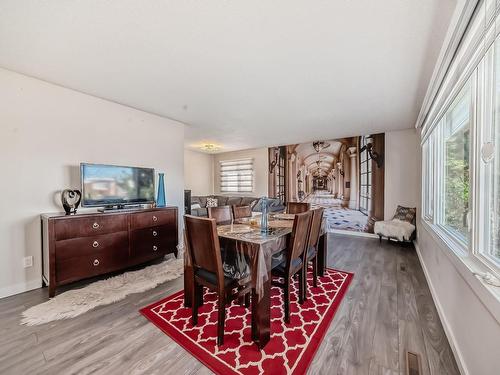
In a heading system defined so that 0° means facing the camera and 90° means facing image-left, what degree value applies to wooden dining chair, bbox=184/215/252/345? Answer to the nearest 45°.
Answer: approximately 225°

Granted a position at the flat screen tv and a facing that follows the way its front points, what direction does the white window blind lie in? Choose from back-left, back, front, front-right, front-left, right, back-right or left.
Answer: left

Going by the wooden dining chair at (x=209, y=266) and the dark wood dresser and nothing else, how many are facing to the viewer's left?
0

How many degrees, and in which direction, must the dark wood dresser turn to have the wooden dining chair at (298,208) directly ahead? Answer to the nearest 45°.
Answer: approximately 45° to its left

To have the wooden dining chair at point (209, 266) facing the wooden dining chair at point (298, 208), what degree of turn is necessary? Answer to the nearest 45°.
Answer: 0° — it already faces it

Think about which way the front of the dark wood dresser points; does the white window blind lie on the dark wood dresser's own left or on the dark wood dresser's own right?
on the dark wood dresser's own left

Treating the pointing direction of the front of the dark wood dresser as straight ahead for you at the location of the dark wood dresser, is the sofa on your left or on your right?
on your left

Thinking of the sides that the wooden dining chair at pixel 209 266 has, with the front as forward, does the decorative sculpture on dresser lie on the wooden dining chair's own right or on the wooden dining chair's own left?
on the wooden dining chair's own left

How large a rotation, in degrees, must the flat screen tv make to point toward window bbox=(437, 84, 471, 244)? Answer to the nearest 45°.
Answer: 0° — it already faces it

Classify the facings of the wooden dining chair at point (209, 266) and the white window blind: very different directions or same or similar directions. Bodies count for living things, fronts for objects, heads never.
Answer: very different directions

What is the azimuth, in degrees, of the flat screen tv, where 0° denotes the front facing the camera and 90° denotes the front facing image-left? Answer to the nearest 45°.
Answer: approximately 315°

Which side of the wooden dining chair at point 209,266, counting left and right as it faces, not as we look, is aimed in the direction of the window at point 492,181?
right

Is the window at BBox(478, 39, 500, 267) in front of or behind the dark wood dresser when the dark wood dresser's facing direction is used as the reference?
in front

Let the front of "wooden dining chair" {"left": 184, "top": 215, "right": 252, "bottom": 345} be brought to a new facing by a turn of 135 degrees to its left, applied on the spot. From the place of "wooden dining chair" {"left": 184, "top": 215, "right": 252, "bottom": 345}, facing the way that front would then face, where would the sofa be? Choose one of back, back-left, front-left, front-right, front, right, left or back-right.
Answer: right

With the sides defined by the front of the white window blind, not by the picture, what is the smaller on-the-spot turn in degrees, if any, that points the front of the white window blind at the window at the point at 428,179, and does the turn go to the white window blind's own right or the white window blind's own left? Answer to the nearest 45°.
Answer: approximately 90° to the white window blind's own left

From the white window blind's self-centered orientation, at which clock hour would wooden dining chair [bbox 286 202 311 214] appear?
The wooden dining chair is roughly at 10 o'clock from the white window blind.

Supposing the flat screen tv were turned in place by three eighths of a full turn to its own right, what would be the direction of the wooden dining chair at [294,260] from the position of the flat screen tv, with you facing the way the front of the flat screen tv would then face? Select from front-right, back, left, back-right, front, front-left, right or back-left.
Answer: back-left

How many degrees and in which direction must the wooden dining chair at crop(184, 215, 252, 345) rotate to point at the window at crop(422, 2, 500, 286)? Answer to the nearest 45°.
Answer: approximately 45° to its right
